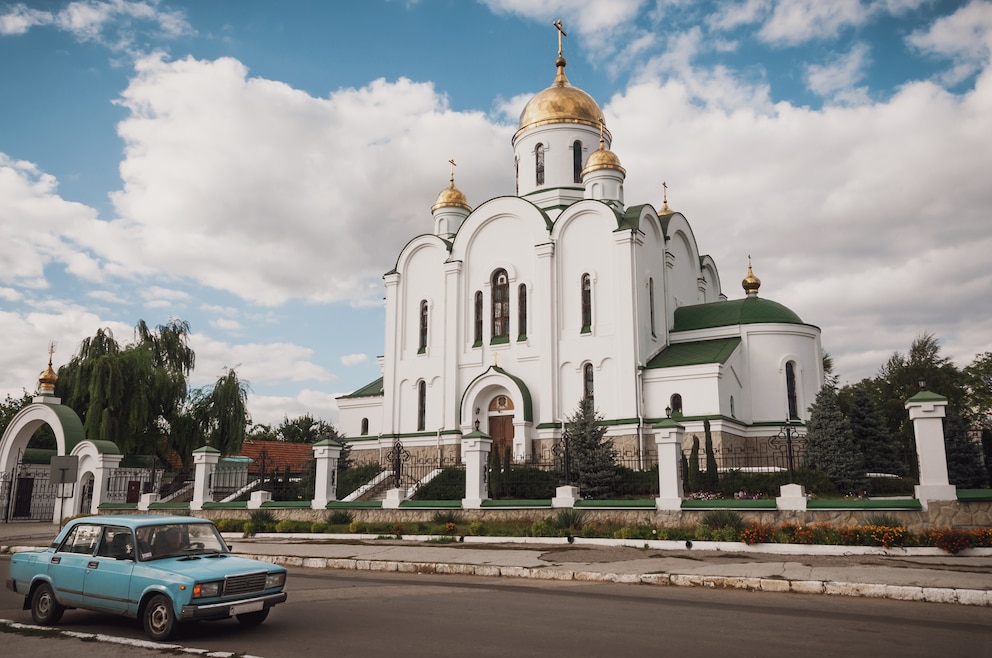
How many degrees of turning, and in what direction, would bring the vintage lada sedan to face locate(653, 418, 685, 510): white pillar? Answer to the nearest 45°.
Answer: approximately 90° to its left

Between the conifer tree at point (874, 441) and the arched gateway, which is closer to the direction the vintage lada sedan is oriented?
the conifer tree

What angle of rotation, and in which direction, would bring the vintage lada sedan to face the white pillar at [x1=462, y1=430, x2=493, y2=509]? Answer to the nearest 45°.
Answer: approximately 90° to its left

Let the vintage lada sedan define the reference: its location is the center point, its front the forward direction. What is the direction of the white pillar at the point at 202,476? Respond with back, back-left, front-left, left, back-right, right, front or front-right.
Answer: back-left

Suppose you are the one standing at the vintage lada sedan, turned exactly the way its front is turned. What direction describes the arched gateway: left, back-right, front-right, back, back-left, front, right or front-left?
back-left

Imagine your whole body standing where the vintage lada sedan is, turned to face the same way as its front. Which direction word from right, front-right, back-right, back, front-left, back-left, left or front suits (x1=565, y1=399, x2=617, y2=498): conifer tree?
left

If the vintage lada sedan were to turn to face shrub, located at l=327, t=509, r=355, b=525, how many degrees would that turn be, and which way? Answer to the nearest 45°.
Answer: approximately 135° to its left

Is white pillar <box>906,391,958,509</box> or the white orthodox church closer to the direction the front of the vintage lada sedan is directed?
the white pillar

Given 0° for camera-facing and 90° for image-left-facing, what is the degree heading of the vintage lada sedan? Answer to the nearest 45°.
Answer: approximately 315°

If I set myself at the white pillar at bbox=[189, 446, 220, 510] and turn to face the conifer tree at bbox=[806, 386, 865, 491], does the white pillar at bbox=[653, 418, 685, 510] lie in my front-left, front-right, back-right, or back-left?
front-right

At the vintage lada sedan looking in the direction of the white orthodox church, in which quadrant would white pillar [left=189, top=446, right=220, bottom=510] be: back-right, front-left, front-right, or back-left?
front-left

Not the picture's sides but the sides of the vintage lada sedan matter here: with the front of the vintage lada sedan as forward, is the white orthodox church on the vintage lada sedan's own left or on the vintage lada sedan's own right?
on the vintage lada sedan's own left

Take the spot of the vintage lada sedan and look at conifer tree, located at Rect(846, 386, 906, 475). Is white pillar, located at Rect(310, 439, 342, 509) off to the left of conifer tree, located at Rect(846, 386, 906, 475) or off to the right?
left
